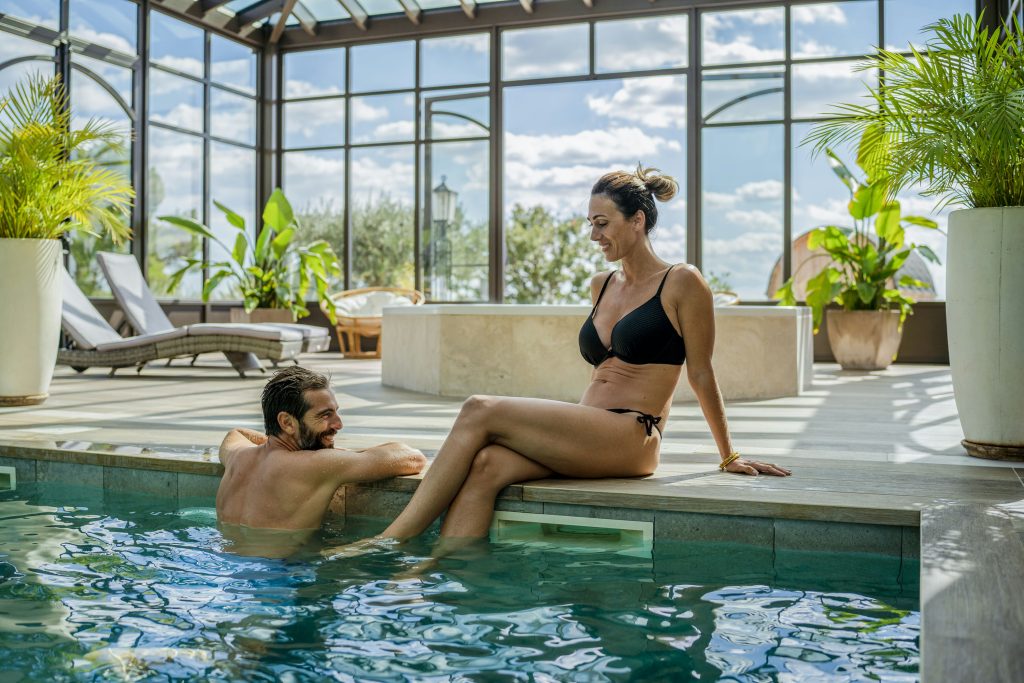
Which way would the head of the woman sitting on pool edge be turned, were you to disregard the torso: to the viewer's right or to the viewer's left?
to the viewer's left

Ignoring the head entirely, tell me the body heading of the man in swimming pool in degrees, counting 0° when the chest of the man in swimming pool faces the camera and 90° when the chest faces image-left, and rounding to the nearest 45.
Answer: approximately 225°

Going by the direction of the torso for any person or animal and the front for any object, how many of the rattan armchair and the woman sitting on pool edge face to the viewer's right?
0

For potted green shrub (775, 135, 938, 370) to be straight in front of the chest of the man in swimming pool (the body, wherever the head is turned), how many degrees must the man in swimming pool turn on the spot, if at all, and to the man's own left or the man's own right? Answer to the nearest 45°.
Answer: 0° — they already face it

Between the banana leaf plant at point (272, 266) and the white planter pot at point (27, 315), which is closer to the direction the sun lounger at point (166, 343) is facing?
the banana leaf plant

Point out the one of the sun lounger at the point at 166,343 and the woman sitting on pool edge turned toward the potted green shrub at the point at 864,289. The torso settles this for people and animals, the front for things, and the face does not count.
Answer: the sun lounger

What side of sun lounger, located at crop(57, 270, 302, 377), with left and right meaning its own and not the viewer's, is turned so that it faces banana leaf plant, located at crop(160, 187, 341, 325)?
left

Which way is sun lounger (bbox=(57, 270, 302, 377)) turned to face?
to the viewer's right

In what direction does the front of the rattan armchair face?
toward the camera

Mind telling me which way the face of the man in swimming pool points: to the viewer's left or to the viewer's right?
to the viewer's right

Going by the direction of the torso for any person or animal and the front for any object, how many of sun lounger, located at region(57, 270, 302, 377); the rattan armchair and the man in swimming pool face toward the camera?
1
